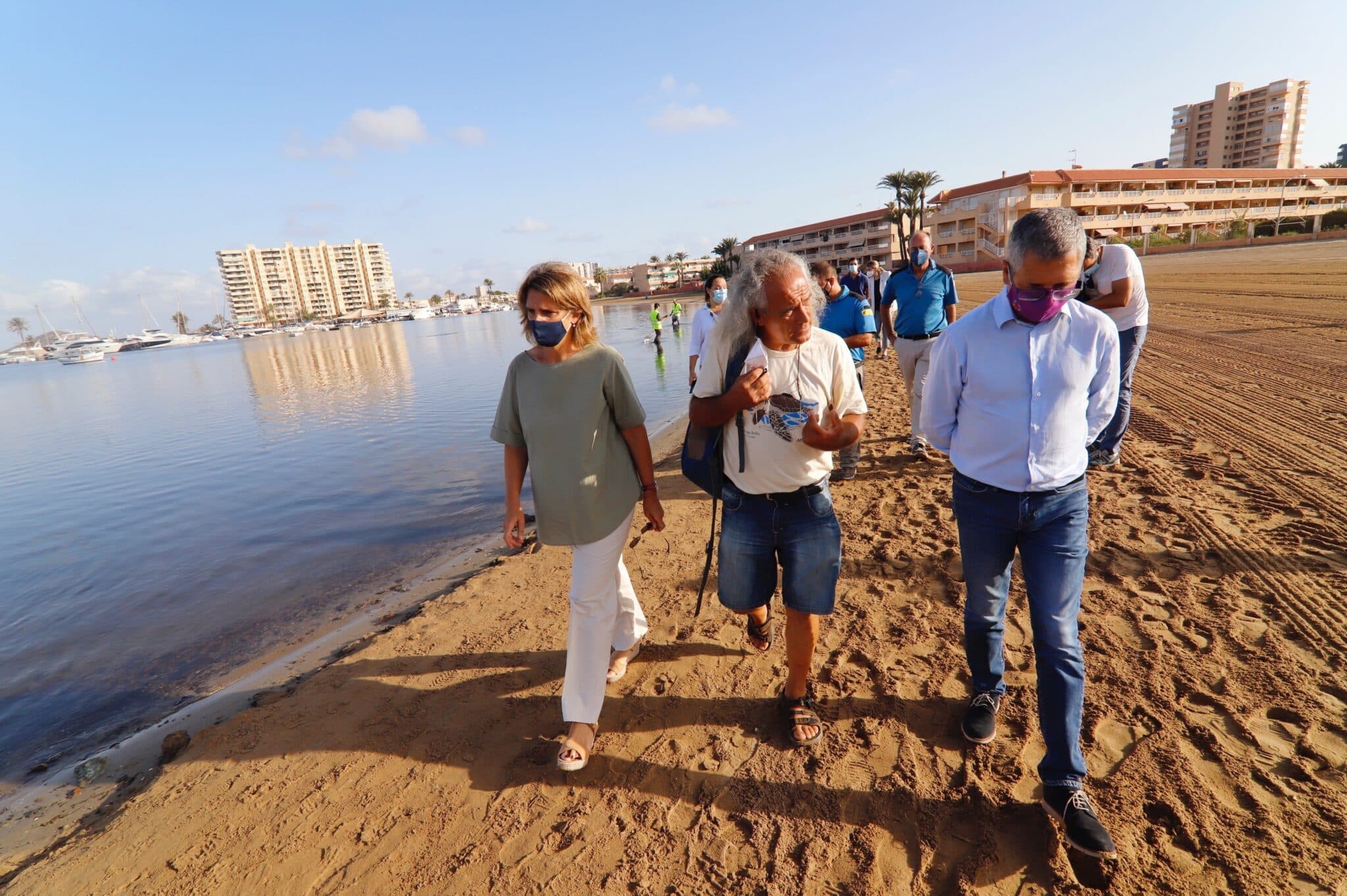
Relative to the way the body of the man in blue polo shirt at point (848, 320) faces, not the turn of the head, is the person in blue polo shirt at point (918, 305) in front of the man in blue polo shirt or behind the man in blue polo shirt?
behind

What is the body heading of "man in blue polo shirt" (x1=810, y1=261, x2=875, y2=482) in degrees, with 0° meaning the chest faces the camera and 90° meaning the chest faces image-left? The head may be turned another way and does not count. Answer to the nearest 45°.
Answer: approximately 45°

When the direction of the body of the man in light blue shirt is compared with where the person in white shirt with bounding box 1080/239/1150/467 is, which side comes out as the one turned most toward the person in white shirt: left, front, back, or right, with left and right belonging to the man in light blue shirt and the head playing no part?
back

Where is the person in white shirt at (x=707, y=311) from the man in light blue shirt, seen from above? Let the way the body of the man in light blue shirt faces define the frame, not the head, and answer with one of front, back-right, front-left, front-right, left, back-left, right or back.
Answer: back-right

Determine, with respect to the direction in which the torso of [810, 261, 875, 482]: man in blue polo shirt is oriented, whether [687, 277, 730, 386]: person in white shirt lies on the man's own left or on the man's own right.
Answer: on the man's own right

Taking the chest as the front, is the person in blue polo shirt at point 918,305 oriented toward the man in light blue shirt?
yes
